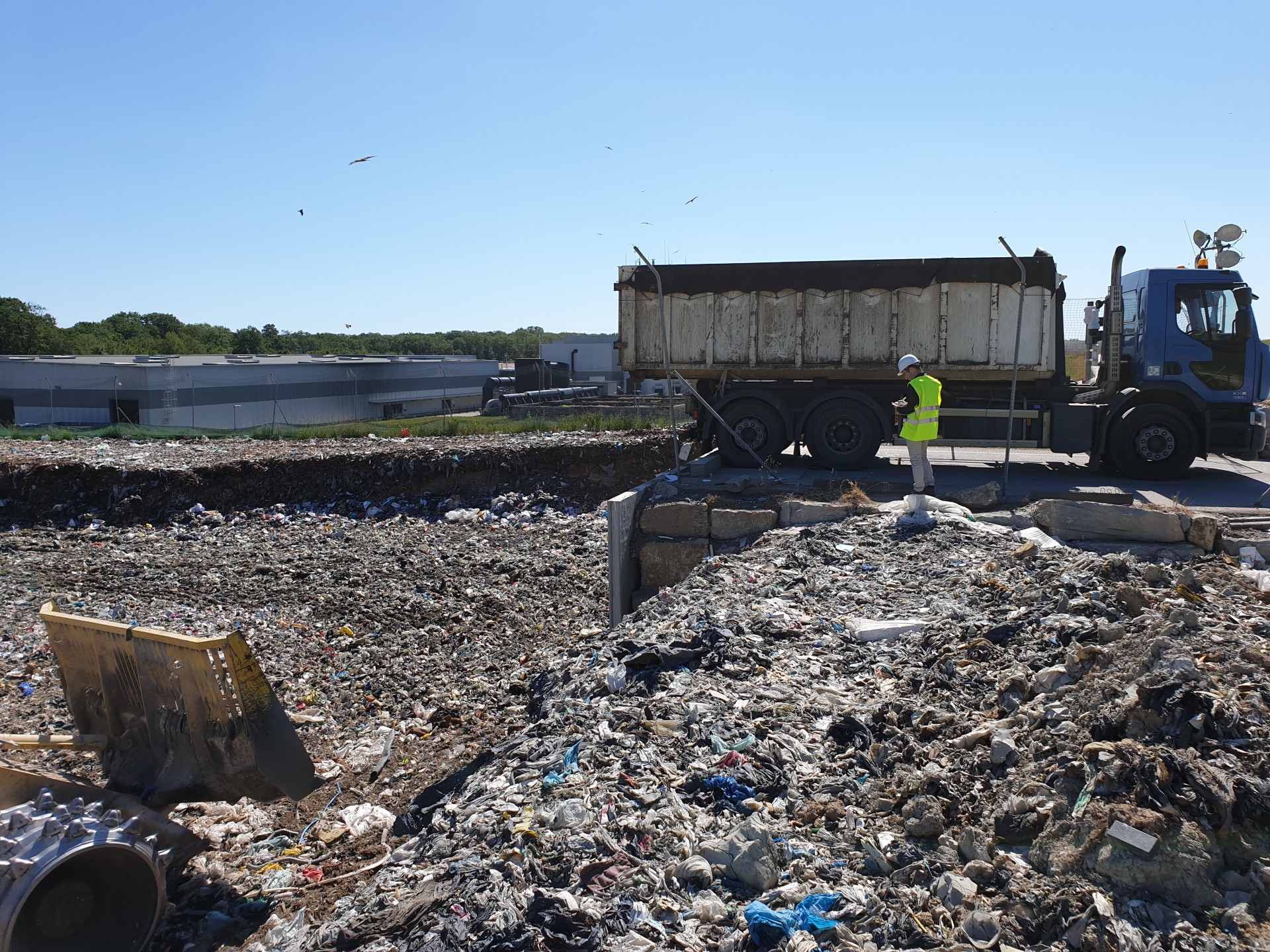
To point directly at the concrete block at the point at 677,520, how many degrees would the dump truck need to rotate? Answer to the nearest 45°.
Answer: approximately 135° to its right

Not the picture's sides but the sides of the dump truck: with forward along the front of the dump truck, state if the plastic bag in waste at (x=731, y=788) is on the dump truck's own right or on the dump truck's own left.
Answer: on the dump truck's own right

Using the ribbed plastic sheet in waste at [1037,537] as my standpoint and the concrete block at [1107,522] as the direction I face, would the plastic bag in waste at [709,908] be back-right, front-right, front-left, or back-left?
back-right

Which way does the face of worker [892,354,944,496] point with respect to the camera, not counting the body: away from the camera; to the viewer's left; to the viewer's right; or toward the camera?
to the viewer's left

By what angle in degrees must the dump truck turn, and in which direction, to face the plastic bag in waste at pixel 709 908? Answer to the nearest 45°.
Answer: approximately 90° to its right

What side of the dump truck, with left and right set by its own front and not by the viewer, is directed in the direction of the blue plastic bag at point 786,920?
right

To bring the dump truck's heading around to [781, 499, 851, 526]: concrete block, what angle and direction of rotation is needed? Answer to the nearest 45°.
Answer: approximately 135° to its right

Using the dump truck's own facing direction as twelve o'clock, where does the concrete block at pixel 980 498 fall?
The concrete block is roughly at 3 o'clock from the dump truck.

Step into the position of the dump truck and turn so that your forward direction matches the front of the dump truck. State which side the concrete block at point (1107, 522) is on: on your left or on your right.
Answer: on your right

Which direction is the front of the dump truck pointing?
to the viewer's right
